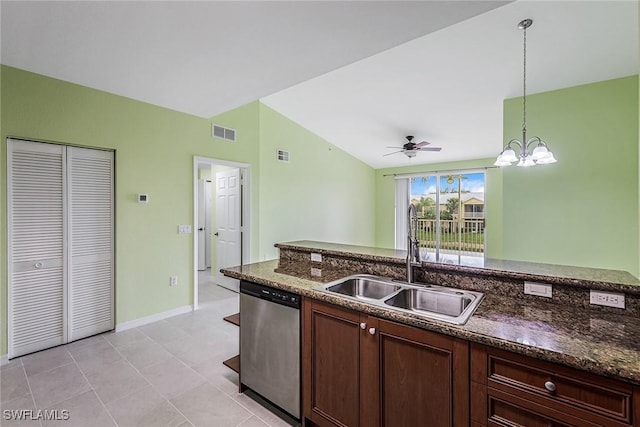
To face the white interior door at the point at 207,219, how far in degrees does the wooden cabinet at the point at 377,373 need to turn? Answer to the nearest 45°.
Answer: approximately 90° to its right

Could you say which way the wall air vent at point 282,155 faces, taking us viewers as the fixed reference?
facing the viewer and to the right of the viewer

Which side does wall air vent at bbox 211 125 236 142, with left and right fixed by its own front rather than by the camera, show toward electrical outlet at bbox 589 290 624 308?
front

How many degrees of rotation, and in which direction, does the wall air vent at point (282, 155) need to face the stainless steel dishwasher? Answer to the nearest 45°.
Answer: approximately 45° to its right

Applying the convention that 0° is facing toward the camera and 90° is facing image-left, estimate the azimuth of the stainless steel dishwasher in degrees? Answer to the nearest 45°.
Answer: approximately 45°

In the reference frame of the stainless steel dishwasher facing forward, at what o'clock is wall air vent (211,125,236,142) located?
The wall air vent is roughly at 4 o'clock from the stainless steel dishwasher.

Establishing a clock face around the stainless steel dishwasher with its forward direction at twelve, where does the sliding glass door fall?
The sliding glass door is roughly at 6 o'clock from the stainless steel dishwasher.

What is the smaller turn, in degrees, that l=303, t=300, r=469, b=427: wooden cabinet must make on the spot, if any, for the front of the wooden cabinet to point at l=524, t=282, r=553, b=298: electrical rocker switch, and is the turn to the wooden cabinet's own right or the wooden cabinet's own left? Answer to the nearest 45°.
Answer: approximately 135° to the wooden cabinet's own left

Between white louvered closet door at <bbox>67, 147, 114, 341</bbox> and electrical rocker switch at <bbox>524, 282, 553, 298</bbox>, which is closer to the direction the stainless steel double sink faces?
the white louvered closet door

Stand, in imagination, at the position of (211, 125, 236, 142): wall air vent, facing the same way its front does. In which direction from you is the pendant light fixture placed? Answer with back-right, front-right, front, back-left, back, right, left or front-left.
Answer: front

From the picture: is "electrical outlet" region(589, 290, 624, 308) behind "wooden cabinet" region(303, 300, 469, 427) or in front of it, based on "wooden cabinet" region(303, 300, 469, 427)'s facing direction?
behind

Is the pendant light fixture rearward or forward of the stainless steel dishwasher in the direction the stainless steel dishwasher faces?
rearward

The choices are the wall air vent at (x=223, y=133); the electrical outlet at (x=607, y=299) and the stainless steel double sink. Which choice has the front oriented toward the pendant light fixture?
the wall air vent

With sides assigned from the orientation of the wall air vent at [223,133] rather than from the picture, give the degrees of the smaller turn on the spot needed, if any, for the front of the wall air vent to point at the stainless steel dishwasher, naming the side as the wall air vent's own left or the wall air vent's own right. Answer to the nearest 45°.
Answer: approximately 45° to the wall air vent's own right
